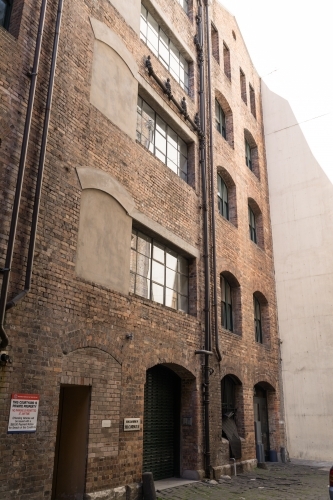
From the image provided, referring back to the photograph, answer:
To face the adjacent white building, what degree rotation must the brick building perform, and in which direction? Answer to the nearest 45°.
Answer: approximately 90° to its left

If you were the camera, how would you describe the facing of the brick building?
facing the viewer and to the right of the viewer
